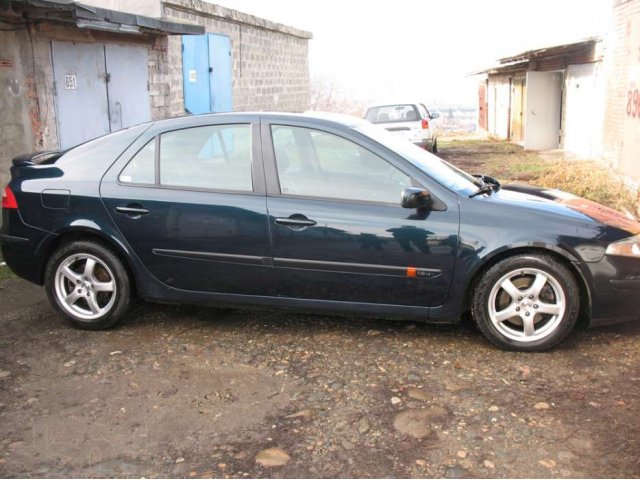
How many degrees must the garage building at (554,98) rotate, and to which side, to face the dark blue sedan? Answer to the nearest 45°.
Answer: approximately 45° to its left

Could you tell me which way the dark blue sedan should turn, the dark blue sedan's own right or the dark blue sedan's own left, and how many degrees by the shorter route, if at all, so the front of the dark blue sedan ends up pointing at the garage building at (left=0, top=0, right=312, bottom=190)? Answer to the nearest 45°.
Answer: approximately 135° to the dark blue sedan's own left

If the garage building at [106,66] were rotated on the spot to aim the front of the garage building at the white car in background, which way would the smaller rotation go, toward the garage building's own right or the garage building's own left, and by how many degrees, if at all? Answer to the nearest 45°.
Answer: approximately 90° to the garage building's own left

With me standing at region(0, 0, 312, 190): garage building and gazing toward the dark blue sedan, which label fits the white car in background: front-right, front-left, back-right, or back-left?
back-left

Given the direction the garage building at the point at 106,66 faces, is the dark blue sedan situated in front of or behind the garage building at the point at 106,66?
in front

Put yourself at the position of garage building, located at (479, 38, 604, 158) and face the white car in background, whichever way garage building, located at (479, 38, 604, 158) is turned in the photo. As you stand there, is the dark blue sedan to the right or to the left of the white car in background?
left

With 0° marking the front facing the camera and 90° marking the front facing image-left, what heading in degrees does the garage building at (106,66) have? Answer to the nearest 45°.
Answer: approximately 315°

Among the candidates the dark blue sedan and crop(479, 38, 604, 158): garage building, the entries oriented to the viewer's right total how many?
1

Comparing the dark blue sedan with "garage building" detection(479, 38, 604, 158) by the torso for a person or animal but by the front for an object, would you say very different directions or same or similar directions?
very different directions

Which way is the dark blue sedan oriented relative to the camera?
to the viewer's right

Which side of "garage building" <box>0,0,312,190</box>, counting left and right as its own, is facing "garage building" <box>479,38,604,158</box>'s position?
left

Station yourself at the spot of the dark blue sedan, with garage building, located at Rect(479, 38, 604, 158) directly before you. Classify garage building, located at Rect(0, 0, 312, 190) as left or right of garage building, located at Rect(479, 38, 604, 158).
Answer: left

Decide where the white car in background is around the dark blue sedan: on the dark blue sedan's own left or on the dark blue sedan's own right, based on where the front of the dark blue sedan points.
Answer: on the dark blue sedan's own left
